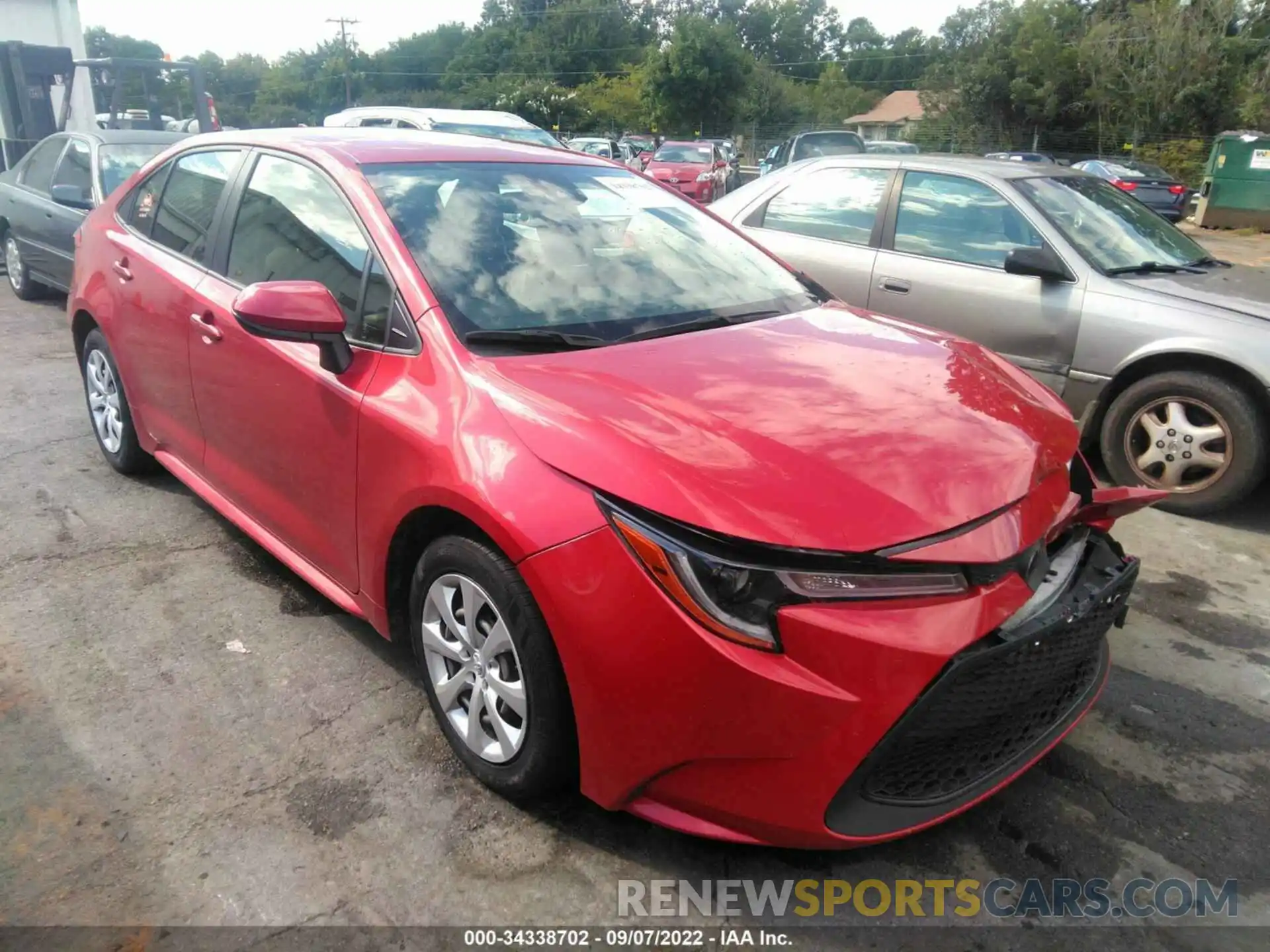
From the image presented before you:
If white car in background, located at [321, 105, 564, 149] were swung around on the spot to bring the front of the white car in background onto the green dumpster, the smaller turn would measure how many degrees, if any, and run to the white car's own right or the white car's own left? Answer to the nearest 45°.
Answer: approximately 45° to the white car's own left

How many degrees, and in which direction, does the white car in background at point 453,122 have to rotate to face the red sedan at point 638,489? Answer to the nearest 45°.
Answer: approximately 45° to its right

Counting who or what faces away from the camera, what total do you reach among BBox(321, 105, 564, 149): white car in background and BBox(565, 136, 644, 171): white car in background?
0

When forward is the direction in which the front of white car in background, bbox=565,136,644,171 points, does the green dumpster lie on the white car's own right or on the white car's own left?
on the white car's own left

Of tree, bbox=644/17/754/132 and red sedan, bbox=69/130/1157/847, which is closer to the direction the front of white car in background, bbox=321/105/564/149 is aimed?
the red sedan

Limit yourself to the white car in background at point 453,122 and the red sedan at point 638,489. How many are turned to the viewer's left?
0

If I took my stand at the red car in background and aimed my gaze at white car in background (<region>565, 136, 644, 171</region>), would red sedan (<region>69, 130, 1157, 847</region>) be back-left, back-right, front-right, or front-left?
back-left

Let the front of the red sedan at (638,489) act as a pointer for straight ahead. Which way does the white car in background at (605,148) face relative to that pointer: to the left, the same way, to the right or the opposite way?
to the right

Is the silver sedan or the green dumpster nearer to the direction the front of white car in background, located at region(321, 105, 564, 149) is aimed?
the silver sedan

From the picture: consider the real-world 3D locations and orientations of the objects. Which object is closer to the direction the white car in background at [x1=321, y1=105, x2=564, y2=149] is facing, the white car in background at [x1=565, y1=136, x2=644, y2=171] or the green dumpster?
the green dumpster
